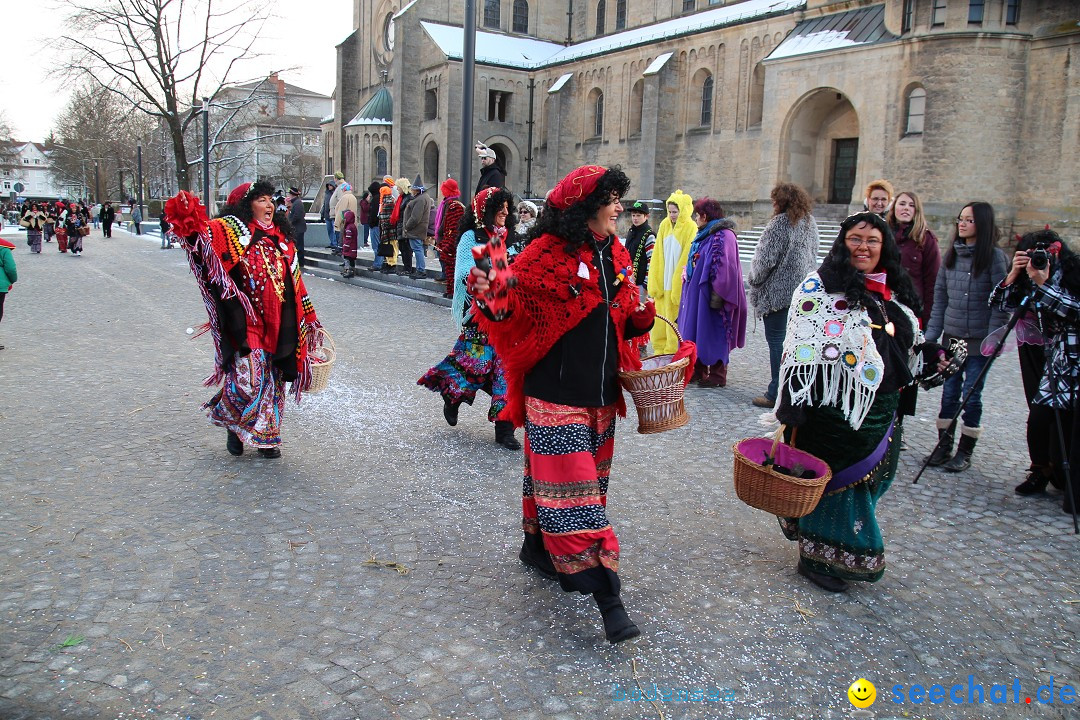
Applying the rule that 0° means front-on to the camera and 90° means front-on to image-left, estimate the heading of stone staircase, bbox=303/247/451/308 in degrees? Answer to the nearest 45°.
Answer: approximately 45°

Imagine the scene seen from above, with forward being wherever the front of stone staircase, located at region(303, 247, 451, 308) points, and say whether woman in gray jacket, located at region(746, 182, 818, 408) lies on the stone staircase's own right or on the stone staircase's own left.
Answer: on the stone staircase's own left

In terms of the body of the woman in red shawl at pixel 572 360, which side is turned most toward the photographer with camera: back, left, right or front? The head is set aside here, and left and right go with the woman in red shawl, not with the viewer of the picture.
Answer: left

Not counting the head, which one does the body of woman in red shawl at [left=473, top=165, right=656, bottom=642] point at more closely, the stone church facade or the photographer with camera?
the photographer with camera

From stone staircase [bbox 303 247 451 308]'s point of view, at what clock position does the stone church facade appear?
The stone church facade is roughly at 6 o'clock from the stone staircase.

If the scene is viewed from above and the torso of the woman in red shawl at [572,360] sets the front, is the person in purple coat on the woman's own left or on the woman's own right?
on the woman's own left

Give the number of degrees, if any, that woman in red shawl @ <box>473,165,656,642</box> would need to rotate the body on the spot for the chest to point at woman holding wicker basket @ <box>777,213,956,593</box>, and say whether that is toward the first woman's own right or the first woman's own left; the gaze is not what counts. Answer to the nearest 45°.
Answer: approximately 45° to the first woman's own left

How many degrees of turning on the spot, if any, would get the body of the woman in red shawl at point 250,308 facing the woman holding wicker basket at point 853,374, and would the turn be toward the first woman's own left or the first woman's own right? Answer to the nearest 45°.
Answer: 0° — they already face them

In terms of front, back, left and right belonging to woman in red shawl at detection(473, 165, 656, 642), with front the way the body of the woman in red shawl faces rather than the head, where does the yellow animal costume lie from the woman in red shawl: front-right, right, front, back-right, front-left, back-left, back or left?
back-left

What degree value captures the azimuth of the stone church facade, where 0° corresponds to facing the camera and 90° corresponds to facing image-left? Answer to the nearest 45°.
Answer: approximately 45°
